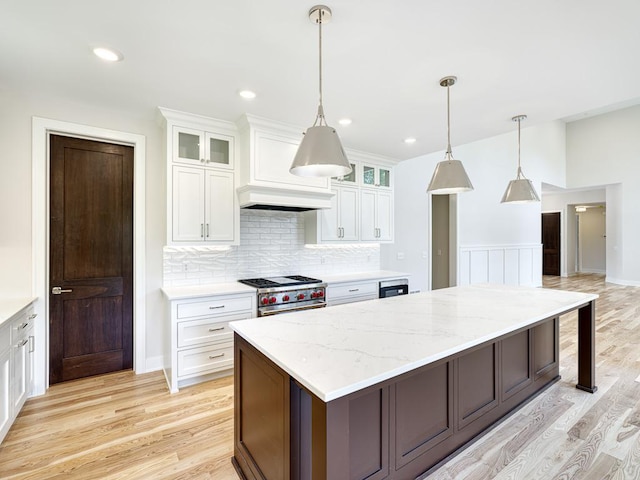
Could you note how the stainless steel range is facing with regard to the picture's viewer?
facing the viewer and to the right of the viewer

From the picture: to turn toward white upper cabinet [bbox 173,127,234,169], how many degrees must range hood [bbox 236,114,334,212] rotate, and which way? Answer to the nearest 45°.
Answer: approximately 135° to its right

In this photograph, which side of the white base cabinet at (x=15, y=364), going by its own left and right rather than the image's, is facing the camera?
right

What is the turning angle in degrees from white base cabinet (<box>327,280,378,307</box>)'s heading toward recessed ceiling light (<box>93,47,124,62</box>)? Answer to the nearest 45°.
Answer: approximately 90° to its right

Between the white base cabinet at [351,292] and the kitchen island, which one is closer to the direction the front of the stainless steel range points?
the kitchen island

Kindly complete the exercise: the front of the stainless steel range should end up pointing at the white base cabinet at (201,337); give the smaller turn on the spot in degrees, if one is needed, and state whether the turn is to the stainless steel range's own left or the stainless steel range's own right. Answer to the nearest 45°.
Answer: approximately 135° to the stainless steel range's own right

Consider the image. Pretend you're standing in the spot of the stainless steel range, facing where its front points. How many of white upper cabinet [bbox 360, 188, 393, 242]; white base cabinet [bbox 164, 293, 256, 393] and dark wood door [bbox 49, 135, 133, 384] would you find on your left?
1

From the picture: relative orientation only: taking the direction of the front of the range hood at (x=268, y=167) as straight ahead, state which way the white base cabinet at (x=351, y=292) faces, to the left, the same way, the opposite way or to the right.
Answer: the same way

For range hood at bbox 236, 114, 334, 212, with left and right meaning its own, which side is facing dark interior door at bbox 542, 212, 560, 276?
left
